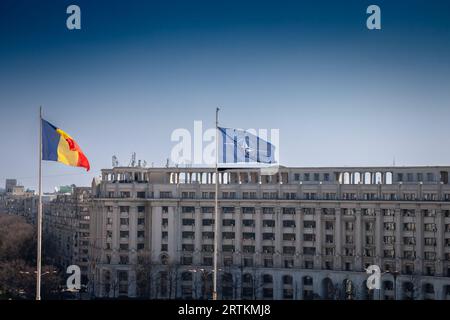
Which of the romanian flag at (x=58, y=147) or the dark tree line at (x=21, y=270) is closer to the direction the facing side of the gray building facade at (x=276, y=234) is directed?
the romanian flag

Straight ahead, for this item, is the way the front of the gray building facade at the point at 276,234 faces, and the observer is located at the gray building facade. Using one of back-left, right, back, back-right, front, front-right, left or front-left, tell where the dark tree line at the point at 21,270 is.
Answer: right

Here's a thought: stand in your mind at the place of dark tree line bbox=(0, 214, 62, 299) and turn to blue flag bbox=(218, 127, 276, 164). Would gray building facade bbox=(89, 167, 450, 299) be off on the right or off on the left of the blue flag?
left

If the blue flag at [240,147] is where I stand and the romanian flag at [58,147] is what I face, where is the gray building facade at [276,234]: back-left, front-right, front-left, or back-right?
back-right

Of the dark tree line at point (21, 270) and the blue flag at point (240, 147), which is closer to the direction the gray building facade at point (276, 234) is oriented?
the blue flag

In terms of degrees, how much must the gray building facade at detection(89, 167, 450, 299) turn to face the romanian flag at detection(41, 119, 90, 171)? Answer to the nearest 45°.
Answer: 0° — it already faces it

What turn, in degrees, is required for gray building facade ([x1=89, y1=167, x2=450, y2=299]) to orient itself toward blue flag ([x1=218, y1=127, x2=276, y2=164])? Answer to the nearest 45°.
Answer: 0° — it already faces it

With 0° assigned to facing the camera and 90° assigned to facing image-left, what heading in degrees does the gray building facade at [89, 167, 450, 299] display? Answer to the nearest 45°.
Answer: approximately 0°
